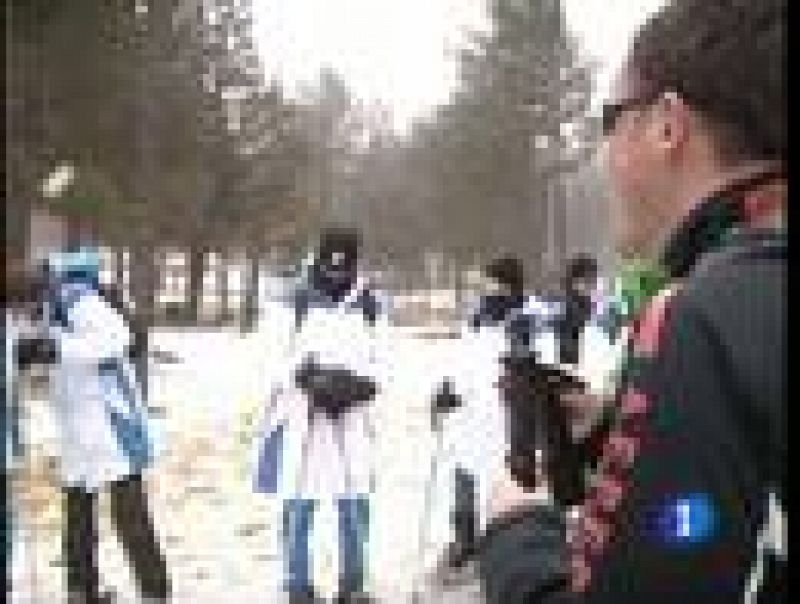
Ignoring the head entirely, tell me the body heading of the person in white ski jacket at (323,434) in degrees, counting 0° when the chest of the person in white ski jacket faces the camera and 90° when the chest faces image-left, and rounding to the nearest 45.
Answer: approximately 0°

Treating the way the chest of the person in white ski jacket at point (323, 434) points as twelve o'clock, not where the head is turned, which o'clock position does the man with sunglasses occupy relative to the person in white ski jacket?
The man with sunglasses is roughly at 12 o'clock from the person in white ski jacket.

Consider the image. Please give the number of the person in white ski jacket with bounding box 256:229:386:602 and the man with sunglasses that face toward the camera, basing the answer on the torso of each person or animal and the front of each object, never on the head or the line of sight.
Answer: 1

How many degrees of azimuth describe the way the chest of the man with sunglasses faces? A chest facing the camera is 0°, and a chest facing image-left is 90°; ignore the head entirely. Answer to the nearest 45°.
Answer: approximately 135°
